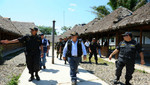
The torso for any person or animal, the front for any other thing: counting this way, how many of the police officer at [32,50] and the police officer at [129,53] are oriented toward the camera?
2

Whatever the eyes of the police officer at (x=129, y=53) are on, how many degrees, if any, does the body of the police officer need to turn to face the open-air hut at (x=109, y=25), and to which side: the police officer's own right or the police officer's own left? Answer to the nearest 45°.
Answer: approximately 180°

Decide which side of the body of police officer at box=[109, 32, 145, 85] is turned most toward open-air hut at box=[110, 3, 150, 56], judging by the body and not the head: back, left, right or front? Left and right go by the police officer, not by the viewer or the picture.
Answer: back

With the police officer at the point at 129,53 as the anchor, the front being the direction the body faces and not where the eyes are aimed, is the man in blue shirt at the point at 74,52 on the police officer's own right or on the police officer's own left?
on the police officer's own right

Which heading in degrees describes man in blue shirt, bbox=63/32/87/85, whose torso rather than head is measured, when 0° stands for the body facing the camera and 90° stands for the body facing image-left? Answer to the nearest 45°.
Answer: approximately 0°

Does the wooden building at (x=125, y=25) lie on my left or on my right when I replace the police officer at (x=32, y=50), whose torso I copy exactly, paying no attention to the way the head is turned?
on my left

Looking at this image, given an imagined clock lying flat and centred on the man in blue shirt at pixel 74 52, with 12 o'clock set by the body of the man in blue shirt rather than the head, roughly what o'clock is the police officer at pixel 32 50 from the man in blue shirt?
The police officer is roughly at 3 o'clock from the man in blue shirt.

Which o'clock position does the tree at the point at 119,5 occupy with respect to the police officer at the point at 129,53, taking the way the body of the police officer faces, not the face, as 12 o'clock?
The tree is roughly at 6 o'clock from the police officer.

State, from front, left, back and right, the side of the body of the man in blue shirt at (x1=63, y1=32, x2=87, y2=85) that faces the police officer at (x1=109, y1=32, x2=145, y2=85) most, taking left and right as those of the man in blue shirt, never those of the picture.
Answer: left

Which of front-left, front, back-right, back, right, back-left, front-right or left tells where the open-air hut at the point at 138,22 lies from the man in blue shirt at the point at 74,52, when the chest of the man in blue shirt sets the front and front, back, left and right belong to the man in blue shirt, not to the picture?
back-left

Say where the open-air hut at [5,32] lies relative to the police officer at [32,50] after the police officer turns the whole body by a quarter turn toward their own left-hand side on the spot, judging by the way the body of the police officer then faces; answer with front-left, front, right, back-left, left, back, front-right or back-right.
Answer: left

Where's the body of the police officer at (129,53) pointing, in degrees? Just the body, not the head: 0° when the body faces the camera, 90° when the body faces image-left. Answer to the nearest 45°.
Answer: approximately 0°
